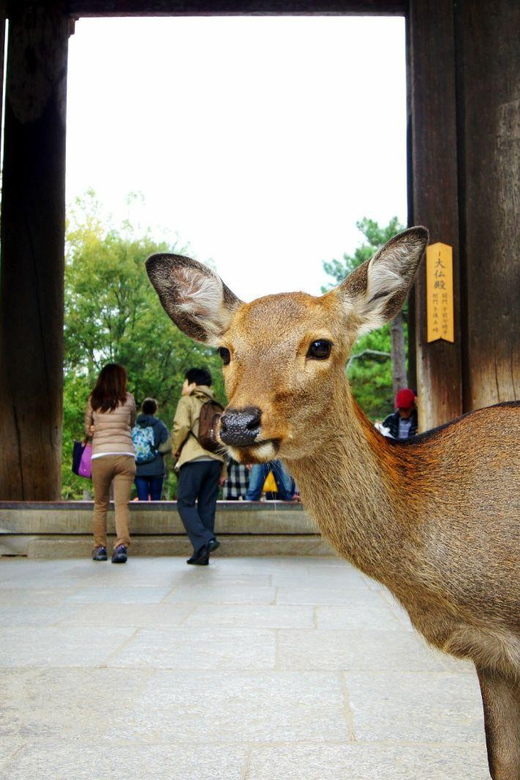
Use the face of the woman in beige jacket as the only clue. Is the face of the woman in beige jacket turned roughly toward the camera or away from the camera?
away from the camera

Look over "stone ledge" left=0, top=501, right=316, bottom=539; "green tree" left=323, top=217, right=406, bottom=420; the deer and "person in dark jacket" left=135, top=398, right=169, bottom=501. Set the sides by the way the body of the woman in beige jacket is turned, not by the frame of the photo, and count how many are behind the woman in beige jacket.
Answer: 1

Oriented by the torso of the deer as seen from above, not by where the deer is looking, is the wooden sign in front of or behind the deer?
behind

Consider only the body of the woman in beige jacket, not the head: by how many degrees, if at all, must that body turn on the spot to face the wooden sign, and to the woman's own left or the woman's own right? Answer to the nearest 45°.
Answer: approximately 90° to the woman's own right

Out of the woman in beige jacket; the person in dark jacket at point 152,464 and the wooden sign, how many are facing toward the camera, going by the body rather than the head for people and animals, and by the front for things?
1

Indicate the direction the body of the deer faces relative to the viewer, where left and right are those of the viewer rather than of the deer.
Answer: facing the viewer and to the left of the viewer

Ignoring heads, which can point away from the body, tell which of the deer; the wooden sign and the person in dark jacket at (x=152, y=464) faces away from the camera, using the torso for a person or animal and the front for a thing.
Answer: the person in dark jacket

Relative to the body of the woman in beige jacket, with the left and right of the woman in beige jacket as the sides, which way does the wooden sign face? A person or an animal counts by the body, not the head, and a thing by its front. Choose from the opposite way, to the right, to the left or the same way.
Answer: the opposite way

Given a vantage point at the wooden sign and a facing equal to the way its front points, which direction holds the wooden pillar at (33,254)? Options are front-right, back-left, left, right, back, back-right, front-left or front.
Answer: right

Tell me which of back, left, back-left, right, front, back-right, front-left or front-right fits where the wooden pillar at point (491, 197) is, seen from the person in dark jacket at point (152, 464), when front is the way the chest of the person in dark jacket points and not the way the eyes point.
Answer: back-right

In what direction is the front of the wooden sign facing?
toward the camera

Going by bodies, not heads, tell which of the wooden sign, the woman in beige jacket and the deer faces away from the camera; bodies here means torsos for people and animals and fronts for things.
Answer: the woman in beige jacket

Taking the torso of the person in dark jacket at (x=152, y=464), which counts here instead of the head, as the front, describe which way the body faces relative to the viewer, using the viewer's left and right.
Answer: facing away from the viewer

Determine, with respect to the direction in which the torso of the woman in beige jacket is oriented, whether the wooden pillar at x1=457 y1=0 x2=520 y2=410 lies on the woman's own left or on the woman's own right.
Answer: on the woman's own right

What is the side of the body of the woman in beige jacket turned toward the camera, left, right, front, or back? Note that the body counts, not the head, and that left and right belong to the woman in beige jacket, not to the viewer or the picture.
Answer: back

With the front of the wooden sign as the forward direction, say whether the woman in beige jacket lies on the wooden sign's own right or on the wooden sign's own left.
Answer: on the wooden sign's own right

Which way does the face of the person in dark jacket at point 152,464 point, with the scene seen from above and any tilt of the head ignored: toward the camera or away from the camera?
away from the camera
